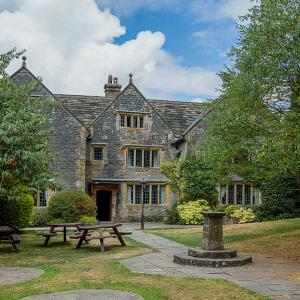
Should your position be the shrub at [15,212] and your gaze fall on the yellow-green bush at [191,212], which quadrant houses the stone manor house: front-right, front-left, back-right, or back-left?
front-left

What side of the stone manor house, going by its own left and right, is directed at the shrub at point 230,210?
left

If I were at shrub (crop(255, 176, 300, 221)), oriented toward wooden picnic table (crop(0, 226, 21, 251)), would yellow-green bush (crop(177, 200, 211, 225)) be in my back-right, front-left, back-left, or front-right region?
front-right

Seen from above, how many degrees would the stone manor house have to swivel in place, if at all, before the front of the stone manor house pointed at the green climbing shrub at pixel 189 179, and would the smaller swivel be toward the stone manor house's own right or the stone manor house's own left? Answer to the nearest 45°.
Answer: approximately 45° to the stone manor house's own left

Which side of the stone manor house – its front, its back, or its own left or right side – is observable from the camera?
front

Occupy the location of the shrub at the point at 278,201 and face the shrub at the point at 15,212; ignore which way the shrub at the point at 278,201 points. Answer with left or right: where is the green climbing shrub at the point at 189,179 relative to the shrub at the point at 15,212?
right

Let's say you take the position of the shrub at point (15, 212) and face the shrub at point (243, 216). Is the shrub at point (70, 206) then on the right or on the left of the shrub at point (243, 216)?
left

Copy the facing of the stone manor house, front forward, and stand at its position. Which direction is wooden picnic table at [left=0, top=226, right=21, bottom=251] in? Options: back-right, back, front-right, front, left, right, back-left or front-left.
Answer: front

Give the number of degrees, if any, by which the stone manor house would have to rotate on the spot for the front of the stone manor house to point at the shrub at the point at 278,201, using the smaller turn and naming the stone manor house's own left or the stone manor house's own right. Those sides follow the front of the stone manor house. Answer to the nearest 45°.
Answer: approximately 90° to the stone manor house's own left

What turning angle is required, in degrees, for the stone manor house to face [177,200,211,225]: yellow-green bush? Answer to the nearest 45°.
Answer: approximately 45° to its left

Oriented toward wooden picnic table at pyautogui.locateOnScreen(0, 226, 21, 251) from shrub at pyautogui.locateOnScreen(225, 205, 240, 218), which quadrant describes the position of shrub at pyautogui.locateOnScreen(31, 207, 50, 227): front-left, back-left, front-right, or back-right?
front-right

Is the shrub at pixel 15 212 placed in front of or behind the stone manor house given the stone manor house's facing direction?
in front
